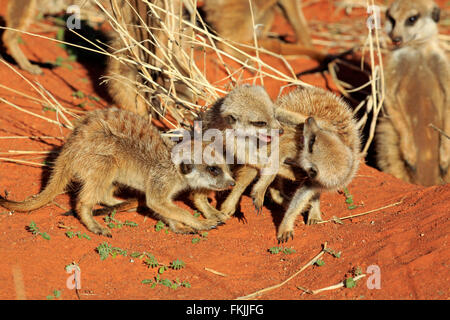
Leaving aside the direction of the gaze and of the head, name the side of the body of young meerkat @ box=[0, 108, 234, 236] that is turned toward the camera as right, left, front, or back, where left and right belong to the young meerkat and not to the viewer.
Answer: right

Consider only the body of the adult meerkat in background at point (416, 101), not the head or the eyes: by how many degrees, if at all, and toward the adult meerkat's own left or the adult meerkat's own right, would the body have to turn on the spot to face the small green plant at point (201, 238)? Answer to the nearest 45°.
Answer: approximately 45° to the adult meerkat's own right

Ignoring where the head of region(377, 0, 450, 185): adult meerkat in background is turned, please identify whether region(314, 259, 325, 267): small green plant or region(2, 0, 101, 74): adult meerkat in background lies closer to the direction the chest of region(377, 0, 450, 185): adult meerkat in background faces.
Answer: the small green plant

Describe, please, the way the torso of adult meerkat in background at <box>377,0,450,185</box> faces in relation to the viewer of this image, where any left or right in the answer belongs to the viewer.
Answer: facing the viewer

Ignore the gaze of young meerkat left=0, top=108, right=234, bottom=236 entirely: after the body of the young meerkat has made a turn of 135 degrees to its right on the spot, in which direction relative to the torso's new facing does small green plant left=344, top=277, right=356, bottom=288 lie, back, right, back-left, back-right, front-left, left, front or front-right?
left

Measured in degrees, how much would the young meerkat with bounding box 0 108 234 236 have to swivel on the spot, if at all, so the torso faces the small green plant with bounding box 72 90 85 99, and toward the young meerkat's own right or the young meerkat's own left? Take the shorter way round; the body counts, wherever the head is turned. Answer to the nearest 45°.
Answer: approximately 90° to the young meerkat's own left
